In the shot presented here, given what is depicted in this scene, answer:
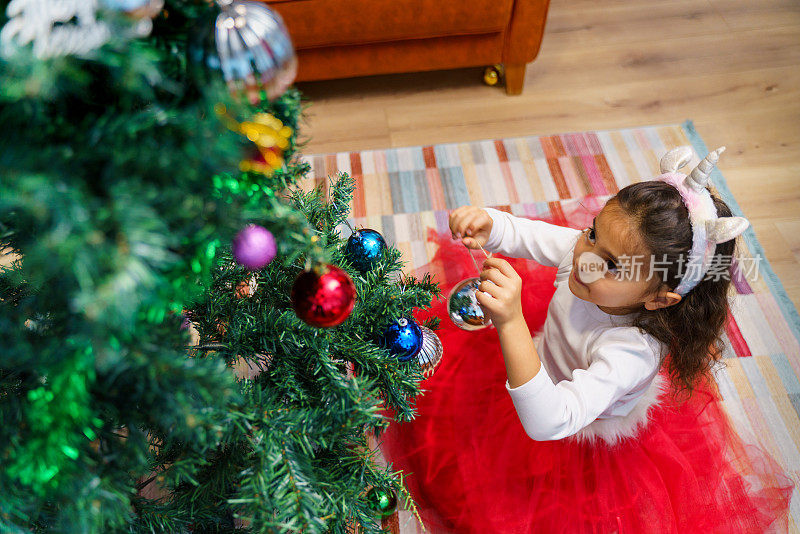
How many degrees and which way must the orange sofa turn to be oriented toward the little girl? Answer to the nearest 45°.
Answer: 0° — it already faces them

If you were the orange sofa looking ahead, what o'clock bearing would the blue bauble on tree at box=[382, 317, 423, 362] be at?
The blue bauble on tree is roughly at 12 o'clock from the orange sofa.

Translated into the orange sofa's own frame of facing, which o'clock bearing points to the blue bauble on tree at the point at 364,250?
The blue bauble on tree is roughly at 12 o'clock from the orange sofa.

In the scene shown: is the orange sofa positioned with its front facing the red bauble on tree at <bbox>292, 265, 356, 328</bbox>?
yes

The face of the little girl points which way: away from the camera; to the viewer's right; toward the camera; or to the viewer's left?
to the viewer's left

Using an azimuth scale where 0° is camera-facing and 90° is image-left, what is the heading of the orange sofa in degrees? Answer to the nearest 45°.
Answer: approximately 0°

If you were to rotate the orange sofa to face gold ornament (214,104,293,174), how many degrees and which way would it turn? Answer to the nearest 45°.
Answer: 0° — it already faces it

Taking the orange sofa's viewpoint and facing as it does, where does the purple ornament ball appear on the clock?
The purple ornament ball is roughly at 12 o'clock from the orange sofa.
